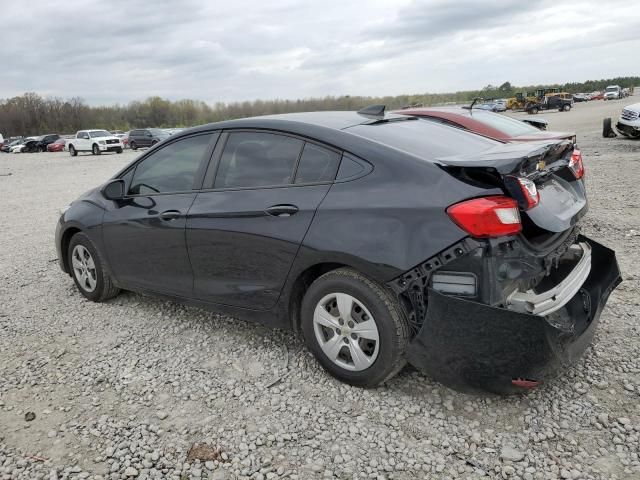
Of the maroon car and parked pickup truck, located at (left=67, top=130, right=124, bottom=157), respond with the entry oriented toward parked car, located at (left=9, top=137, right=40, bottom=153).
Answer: the maroon car

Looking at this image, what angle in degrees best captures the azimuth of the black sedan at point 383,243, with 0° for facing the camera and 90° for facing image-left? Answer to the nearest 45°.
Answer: approximately 135°

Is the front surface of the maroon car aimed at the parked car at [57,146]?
yes

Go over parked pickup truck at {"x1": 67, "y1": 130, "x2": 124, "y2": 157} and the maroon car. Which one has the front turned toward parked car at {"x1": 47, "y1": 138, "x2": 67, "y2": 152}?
the maroon car

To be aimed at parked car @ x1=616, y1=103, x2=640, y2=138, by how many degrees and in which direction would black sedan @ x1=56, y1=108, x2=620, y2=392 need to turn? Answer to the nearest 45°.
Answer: approximately 90° to its right

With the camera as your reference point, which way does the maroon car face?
facing away from the viewer and to the left of the viewer

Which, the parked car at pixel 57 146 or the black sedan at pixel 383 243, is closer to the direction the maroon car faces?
the parked car

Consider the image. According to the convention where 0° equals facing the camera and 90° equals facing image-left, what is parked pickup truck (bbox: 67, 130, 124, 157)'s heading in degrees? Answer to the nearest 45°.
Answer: approximately 315°

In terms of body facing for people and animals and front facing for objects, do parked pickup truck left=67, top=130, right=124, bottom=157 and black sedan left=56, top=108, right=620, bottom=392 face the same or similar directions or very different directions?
very different directions

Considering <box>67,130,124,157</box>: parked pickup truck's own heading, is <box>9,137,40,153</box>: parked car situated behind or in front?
behind

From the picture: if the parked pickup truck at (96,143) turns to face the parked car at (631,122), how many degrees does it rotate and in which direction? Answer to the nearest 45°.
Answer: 0° — it already faces it

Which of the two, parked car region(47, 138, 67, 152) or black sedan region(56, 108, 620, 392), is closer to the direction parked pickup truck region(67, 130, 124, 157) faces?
the black sedan

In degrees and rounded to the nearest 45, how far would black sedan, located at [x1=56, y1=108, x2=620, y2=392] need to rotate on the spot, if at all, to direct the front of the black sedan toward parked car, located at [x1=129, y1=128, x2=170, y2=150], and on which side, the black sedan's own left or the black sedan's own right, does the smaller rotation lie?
approximately 45° to the black sedan's own right

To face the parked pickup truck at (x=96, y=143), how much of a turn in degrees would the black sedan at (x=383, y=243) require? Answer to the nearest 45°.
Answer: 0° — it already faces it
